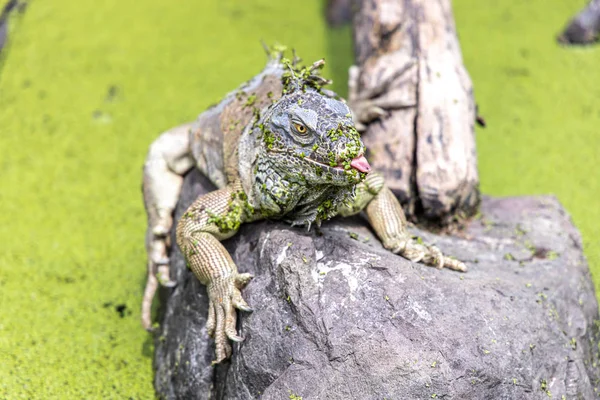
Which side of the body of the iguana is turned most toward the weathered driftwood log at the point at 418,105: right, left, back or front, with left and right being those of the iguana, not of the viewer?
left

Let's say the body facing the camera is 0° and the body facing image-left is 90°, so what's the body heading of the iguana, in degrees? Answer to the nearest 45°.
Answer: approximately 315°
